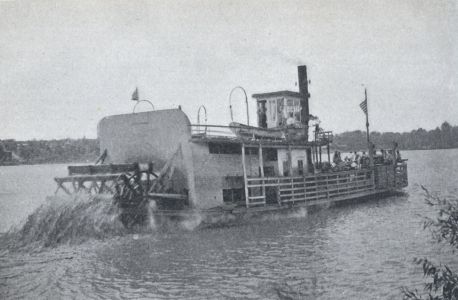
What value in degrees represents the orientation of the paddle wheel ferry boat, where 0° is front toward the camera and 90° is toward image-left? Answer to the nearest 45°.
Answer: approximately 225°
